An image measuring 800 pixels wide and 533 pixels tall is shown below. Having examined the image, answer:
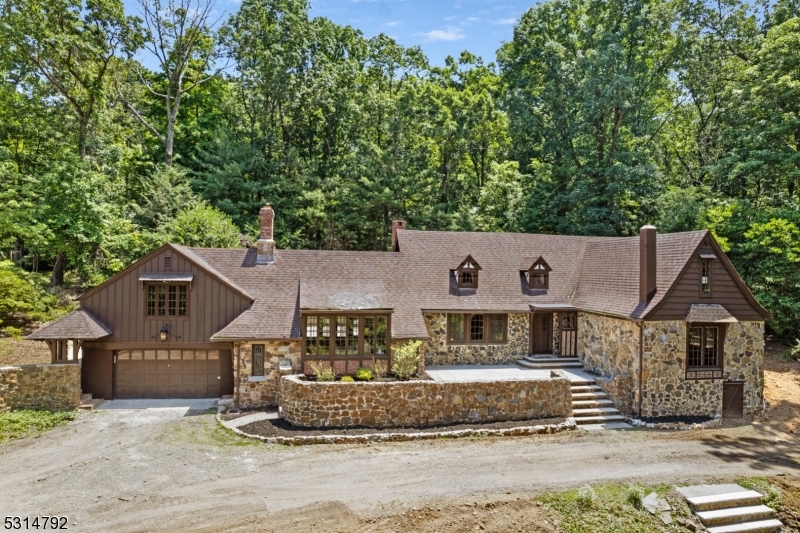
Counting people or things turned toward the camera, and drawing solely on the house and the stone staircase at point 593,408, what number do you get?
2

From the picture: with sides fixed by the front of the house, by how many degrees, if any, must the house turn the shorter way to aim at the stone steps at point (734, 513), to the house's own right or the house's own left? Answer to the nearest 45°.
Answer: approximately 45° to the house's own left

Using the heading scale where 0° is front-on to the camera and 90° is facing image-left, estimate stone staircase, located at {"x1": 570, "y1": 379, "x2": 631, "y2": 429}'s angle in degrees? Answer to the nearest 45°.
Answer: approximately 0°

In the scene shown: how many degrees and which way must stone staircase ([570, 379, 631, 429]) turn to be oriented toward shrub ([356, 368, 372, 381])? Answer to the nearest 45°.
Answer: approximately 90° to its right

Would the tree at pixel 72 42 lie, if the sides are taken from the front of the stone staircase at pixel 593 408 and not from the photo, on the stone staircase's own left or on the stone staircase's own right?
on the stone staircase's own right

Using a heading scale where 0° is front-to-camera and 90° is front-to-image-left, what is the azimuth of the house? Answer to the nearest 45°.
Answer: approximately 0°

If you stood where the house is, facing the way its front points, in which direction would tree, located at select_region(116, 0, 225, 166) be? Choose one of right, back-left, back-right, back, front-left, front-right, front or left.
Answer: back-right

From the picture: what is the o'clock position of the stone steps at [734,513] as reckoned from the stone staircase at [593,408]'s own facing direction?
The stone steps is roughly at 11 o'clock from the stone staircase.

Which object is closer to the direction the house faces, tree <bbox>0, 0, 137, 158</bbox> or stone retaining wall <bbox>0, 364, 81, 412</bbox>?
the stone retaining wall

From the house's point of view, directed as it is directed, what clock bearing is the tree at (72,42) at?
The tree is roughly at 4 o'clock from the house.

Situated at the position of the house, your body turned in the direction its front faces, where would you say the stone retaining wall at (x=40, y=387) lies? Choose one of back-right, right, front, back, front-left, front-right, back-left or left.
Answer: right
